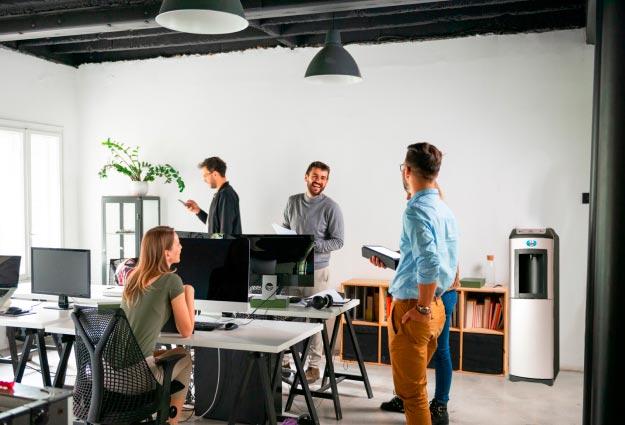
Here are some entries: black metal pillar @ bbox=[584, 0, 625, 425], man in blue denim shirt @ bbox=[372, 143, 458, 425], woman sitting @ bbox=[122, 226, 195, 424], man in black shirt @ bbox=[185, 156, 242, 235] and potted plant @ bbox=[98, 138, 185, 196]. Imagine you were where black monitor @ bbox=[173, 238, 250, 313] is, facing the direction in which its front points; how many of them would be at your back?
2

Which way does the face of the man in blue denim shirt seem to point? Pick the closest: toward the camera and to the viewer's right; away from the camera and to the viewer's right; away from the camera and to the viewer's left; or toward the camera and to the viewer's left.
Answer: away from the camera and to the viewer's left

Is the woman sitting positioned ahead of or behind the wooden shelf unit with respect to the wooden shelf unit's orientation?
ahead

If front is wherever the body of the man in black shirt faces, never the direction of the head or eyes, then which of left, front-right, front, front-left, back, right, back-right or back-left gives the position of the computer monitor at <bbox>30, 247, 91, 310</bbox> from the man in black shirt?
front-left

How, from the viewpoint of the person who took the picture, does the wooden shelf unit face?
facing the viewer

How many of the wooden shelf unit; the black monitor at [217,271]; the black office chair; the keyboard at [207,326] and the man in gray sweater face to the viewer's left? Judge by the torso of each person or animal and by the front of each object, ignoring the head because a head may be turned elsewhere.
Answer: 0

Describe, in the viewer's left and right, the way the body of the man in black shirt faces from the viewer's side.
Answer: facing to the left of the viewer

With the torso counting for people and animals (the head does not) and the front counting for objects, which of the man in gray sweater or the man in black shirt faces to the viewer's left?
the man in black shirt

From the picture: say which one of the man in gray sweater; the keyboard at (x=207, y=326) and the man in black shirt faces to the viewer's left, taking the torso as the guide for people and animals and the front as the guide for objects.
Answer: the man in black shirt

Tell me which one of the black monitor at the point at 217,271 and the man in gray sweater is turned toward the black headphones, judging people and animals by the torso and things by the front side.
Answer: the man in gray sweater

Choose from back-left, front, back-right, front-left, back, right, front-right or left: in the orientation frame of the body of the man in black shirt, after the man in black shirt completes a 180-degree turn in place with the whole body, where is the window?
back-left

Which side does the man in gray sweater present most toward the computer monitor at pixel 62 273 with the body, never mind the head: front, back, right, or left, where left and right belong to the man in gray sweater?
right

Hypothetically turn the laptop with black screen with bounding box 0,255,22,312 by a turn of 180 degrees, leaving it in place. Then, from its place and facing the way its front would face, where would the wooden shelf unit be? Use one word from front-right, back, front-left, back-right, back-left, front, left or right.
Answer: right

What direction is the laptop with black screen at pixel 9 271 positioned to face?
toward the camera

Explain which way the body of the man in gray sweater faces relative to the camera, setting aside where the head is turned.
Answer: toward the camera

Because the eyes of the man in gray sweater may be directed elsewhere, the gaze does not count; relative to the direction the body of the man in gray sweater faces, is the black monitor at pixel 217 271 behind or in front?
in front
